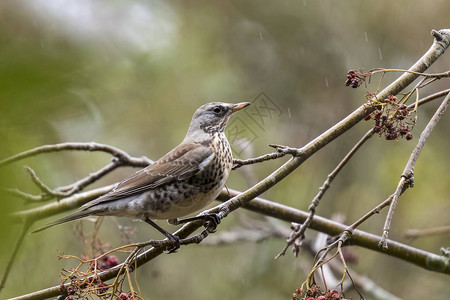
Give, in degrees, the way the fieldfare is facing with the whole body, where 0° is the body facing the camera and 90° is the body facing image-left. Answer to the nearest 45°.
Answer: approximately 270°

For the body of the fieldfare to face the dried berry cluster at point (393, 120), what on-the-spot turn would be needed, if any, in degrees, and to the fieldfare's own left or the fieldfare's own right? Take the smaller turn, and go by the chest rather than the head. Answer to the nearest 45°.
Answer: approximately 45° to the fieldfare's own right

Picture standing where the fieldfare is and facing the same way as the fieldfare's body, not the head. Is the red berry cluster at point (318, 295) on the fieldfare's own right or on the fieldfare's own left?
on the fieldfare's own right
